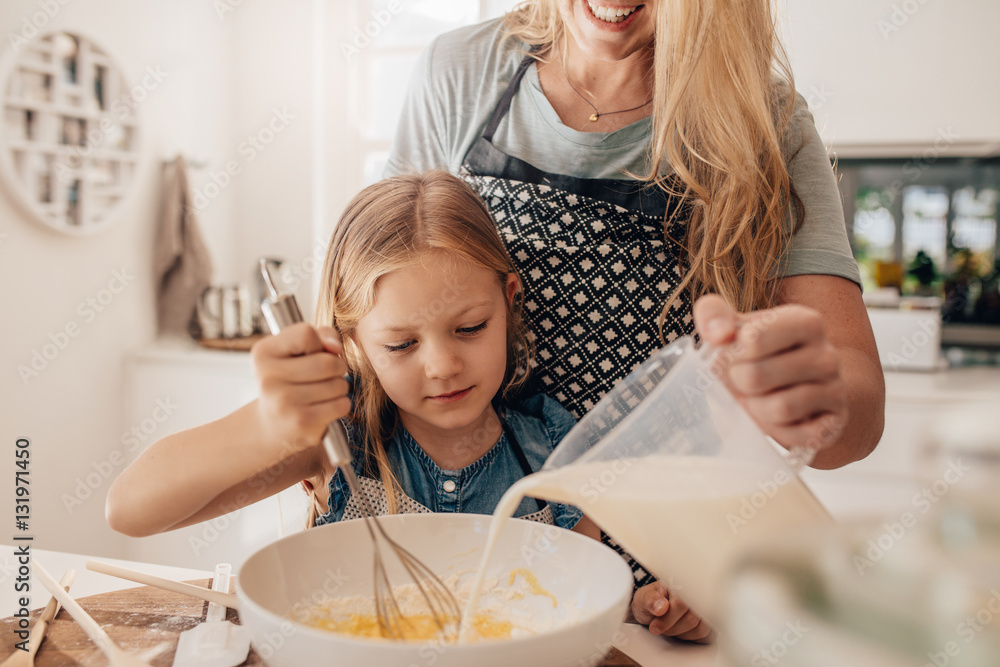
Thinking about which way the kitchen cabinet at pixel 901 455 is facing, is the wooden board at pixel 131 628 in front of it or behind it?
in front

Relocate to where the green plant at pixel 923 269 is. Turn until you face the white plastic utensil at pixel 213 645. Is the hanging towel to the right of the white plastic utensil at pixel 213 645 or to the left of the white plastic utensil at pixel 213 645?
right

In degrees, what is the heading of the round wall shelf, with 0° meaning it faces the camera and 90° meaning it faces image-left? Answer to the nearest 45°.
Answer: approximately 315°

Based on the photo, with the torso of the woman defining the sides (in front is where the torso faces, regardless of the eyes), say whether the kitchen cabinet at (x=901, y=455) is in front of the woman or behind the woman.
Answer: behind

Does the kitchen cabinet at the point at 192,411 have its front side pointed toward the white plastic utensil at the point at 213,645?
yes

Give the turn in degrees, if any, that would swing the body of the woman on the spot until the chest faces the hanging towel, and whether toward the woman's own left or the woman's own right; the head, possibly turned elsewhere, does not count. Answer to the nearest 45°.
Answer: approximately 135° to the woman's own right
